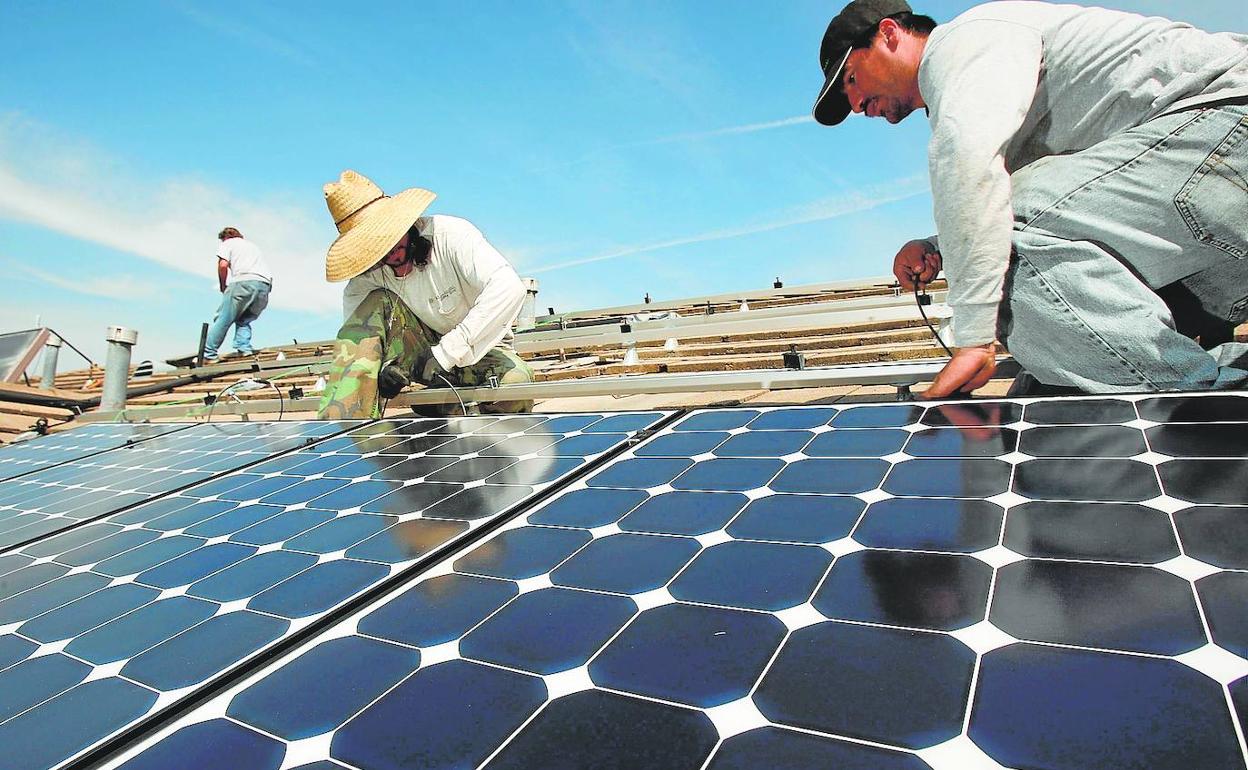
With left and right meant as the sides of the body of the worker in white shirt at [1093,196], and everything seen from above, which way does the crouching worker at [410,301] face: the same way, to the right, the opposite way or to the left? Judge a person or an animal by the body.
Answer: to the left

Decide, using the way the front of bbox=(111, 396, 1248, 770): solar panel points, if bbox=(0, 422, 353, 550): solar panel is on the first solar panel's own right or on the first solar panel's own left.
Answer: on the first solar panel's own right

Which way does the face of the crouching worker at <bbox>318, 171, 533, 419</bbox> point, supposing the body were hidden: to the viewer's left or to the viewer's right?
to the viewer's left

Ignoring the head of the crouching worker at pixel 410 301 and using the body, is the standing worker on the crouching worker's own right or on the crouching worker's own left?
on the crouching worker's own right

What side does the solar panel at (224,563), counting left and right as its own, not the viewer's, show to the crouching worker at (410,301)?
back

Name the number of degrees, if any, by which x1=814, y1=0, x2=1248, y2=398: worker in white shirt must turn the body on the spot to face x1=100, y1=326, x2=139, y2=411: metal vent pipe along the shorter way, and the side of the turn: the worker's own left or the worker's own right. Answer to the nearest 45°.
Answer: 0° — they already face it

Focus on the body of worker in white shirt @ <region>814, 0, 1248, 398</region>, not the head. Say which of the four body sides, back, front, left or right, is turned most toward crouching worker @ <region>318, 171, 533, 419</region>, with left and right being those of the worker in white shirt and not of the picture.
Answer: front

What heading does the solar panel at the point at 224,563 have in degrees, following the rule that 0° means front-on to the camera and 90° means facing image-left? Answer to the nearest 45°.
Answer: approximately 0°

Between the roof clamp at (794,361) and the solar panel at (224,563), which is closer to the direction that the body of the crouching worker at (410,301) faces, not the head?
the solar panel

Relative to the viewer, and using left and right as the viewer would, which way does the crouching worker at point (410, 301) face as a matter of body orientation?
facing the viewer and to the left of the viewer

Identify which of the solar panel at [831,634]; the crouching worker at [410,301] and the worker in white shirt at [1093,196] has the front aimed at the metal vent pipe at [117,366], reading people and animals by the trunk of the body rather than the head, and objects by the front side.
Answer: the worker in white shirt

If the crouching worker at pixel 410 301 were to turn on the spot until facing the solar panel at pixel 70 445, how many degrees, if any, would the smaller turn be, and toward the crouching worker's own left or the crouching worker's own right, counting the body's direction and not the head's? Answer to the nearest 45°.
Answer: approximately 45° to the crouching worker's own right

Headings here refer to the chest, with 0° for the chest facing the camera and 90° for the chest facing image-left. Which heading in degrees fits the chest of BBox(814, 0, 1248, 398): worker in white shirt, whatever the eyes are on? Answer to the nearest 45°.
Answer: approximately 90°

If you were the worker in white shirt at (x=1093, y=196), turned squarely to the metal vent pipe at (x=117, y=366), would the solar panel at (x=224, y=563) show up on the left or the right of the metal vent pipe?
left
